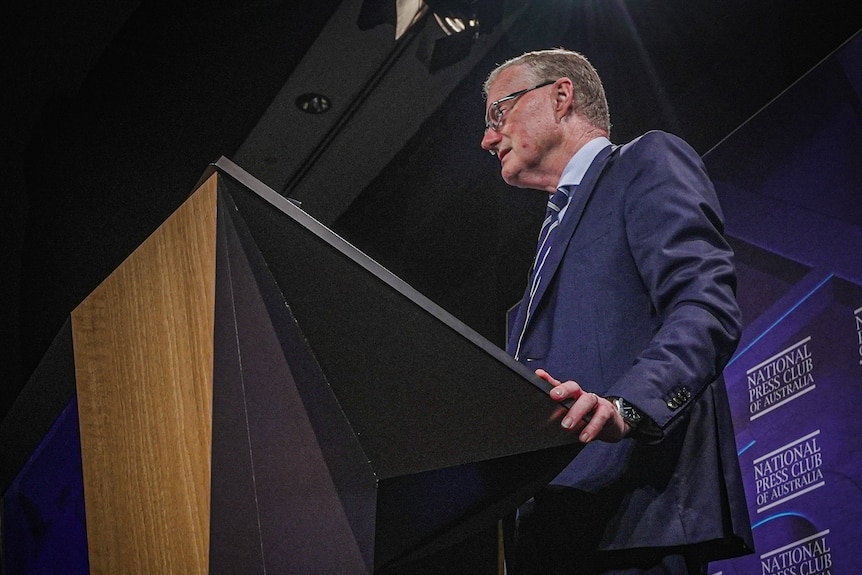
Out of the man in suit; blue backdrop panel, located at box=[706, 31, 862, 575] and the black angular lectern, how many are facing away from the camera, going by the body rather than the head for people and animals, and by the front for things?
0

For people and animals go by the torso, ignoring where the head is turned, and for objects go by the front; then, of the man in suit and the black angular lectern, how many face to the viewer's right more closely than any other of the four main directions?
0

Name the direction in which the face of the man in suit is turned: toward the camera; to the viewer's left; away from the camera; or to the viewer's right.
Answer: to the viewer's left

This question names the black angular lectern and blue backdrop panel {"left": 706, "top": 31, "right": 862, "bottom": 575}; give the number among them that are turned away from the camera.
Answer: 0

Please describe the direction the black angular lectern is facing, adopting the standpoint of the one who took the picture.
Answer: facing the viewer and to the left of the viewer

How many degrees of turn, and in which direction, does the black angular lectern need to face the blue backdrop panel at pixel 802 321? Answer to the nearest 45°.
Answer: approximately 180°

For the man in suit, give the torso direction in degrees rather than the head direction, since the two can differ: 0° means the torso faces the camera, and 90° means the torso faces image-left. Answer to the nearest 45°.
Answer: approximately 90°

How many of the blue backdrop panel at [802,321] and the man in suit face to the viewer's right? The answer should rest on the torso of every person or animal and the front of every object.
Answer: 0

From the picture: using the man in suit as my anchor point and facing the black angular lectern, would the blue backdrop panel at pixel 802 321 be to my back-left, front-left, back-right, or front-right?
back-right
